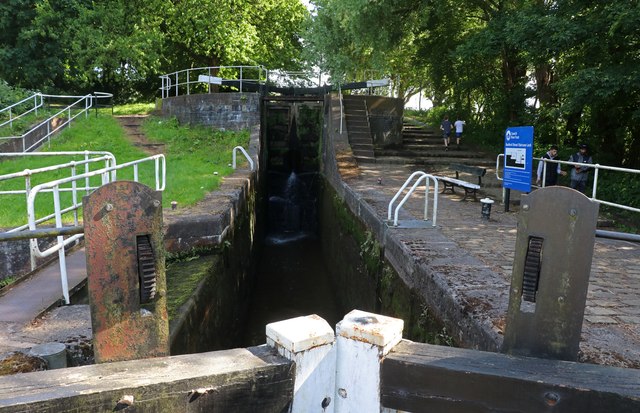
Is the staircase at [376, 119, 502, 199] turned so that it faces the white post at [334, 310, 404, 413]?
yes

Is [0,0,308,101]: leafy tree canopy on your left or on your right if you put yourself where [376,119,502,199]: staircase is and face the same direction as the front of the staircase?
on your right

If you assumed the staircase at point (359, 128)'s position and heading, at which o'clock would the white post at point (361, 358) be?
The white post is roughly at 12 o'clock from the staircase.

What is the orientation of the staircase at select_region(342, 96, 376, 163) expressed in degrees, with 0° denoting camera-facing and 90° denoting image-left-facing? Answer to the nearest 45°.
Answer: approximately 0°

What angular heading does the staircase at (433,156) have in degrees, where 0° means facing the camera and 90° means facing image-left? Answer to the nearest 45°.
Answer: approximately 0°

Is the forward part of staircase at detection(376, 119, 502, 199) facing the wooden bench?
yes

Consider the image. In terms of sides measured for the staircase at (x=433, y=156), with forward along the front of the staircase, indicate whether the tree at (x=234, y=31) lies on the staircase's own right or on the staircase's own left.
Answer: on the staircase's own right

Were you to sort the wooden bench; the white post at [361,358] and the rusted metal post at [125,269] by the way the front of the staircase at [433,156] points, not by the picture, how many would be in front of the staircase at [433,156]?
3

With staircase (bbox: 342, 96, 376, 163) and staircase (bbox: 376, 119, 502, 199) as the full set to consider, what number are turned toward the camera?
2
